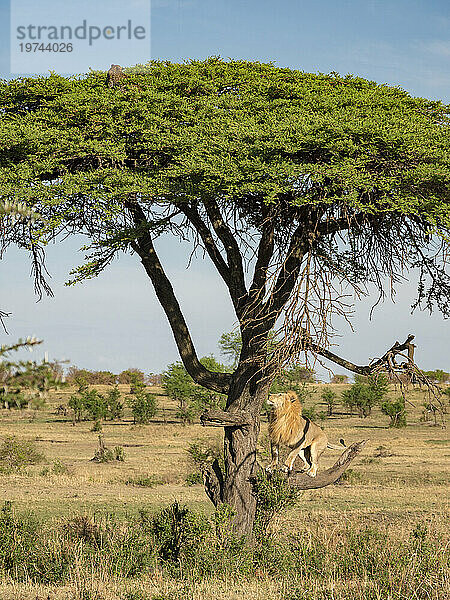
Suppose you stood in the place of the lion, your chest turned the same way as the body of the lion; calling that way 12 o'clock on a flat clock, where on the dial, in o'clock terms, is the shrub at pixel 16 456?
The shrub is roughly at 2 o'clock from the lion.

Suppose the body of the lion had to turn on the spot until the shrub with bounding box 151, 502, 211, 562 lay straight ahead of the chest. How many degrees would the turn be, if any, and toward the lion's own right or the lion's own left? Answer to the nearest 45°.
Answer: approximately 45° to the lion's own left

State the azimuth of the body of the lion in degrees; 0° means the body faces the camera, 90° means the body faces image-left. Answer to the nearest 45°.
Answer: approximately 90°
